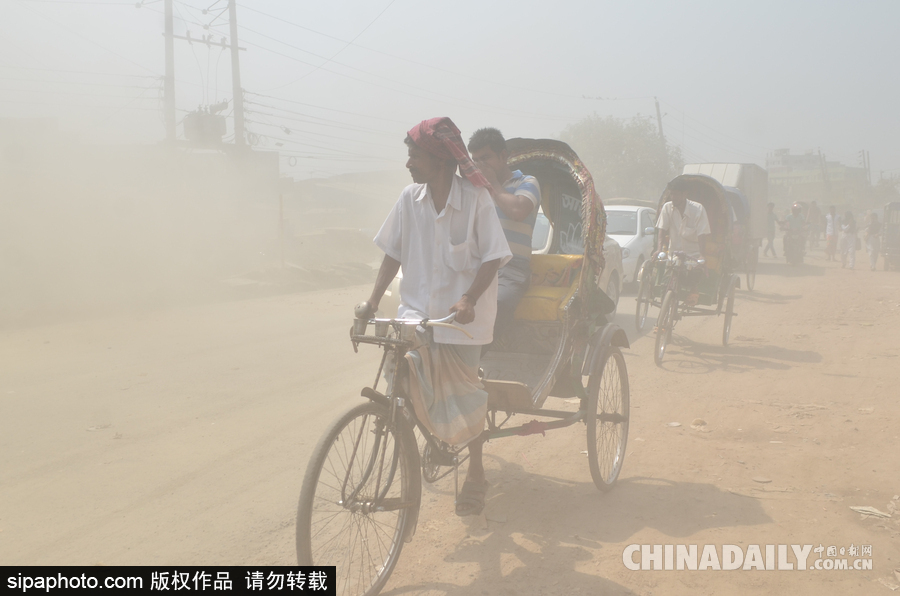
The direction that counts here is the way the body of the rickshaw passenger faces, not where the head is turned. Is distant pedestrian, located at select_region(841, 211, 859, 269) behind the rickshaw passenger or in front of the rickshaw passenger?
behind

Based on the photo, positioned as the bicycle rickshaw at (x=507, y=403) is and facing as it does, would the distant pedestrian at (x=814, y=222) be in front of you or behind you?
behind

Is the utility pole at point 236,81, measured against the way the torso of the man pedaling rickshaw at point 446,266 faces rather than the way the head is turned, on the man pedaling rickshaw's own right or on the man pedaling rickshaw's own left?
on the man pedaling rickshaw's own right

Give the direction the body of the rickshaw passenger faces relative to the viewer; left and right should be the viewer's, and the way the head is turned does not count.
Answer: facing the viewer and to the left of the viewer

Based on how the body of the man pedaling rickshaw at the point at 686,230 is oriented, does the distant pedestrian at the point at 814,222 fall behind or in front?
behind

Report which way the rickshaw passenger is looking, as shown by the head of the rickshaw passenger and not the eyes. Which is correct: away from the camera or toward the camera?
toward the camera

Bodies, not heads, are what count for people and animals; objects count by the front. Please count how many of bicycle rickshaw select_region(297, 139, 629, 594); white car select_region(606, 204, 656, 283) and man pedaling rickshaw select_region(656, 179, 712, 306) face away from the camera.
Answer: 0

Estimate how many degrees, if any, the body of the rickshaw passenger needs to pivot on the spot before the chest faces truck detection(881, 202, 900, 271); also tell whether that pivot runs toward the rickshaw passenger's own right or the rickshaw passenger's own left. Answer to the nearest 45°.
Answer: approximately 180°

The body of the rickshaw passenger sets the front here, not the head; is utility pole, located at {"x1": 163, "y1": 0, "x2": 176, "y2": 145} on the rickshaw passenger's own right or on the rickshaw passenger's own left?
on the rickshaw passenger's own right

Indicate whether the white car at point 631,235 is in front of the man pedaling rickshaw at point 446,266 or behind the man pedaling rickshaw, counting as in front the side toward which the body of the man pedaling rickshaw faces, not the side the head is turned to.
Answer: behind

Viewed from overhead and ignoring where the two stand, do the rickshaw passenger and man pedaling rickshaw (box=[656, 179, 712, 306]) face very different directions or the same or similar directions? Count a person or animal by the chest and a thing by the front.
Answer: same or similar directions

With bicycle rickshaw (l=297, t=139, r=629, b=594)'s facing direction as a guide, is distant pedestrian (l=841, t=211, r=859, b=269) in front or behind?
behind

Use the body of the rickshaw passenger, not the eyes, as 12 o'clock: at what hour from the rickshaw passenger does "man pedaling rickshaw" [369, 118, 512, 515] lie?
The man pedaling rickshaw is roughly at 11 o'clock from the rickshaw passenger.

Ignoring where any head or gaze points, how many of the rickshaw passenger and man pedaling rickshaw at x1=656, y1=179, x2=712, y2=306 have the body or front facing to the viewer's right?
0

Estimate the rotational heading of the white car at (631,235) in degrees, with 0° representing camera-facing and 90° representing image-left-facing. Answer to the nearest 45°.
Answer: approximately 45°

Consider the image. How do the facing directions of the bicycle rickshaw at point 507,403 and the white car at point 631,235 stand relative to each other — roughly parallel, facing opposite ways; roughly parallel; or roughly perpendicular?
roughly parallel
